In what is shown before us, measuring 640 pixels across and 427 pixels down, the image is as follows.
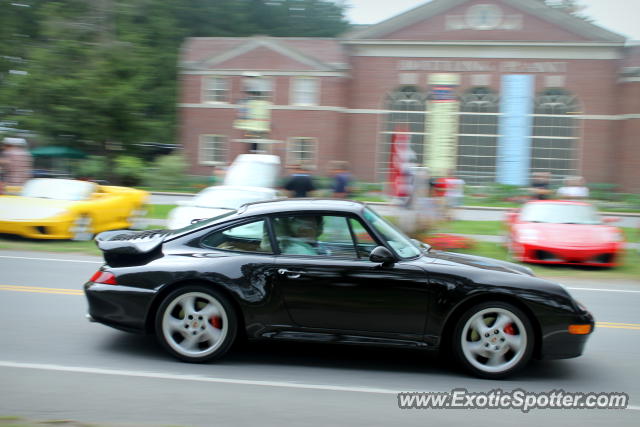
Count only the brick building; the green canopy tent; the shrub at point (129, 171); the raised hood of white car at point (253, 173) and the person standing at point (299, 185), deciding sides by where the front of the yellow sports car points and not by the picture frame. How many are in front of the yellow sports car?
0

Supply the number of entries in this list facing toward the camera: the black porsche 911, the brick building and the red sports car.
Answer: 2

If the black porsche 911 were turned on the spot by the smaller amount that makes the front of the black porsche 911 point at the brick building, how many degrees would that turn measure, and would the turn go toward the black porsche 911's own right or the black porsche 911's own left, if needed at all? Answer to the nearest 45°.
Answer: approximately 90° to the black porsche 911's own left

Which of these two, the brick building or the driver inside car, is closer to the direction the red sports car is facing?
the driver inside car

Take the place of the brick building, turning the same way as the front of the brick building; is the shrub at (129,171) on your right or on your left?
on your right

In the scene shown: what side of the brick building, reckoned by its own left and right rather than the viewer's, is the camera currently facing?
front

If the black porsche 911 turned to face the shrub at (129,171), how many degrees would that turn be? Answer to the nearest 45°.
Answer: approximately 90° to its left

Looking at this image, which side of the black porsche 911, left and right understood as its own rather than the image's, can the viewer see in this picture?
right

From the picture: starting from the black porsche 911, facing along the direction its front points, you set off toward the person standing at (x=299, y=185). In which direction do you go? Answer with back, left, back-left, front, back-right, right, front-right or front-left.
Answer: left

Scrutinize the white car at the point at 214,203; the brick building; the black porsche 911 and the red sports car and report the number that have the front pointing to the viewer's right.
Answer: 1

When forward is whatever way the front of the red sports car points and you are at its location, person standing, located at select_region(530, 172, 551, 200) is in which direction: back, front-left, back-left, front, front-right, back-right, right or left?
back

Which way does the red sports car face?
toward the camera

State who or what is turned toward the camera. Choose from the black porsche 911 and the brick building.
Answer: the brick building

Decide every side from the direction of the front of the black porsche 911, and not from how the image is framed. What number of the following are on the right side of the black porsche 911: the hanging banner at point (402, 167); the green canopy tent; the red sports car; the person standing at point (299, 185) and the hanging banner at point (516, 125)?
0
